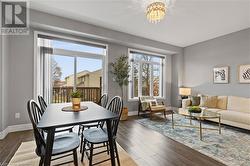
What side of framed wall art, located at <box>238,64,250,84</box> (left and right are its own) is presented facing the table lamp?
right

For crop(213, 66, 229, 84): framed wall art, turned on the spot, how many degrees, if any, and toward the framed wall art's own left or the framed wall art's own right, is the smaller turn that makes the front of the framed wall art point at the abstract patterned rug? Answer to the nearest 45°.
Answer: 0° — it already faces it

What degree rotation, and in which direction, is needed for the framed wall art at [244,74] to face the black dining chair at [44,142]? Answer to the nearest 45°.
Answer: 0° — it already faces it

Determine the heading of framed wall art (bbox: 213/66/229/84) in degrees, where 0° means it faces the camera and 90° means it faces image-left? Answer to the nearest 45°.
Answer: approximately 0°

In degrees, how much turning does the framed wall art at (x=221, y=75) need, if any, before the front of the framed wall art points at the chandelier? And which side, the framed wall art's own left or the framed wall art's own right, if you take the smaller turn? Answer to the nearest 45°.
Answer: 0° — it already faces it

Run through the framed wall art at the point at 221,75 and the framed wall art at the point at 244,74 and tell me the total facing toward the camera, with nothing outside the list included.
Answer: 2

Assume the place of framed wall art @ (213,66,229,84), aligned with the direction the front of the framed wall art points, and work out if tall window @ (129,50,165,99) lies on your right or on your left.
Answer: on your right

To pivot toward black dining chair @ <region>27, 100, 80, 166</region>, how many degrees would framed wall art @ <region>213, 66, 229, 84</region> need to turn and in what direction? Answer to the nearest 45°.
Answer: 0° — it already faces it

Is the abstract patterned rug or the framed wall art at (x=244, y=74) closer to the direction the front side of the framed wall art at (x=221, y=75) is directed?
the abstract patterned rug

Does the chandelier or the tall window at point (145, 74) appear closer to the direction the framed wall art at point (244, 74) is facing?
the chandelier
